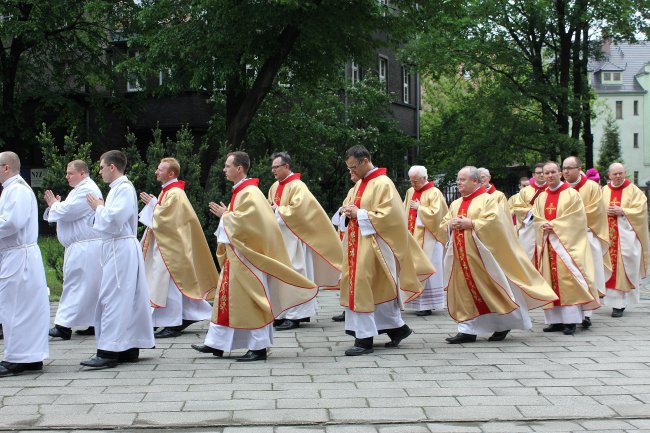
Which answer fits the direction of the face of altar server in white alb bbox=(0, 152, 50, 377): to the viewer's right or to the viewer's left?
to the viewer's left

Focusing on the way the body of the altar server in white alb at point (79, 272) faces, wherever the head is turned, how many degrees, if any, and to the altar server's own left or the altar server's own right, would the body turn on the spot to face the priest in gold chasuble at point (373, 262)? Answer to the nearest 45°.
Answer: approximately 135° to the altar server's own left

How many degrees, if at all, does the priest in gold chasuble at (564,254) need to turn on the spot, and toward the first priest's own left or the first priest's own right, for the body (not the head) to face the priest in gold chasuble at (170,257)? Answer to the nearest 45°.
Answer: approximately 45° to the first priest's own right

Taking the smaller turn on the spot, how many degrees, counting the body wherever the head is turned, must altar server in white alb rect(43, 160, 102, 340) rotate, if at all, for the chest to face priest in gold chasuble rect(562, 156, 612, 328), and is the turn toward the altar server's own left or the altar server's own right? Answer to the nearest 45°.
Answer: approximately 180°

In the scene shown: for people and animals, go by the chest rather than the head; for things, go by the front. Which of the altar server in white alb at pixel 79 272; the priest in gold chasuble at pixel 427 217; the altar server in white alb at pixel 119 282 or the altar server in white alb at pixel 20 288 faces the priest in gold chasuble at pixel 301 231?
the priest in gold chasuble at pixel 427 217

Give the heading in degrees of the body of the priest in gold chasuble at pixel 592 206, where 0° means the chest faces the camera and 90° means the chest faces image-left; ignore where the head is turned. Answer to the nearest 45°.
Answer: approximately 45°

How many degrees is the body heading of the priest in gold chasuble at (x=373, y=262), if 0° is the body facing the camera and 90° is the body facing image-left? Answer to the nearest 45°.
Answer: approximately 45°

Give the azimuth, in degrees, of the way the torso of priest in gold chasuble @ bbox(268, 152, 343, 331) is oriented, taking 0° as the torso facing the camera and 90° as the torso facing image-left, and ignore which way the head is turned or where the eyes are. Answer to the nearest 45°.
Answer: approximately 45°

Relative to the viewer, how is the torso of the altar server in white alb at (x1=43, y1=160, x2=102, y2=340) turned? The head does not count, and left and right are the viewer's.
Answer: facing to the left of the viewer

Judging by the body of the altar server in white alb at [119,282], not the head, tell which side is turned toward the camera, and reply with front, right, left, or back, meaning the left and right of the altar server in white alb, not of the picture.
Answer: left

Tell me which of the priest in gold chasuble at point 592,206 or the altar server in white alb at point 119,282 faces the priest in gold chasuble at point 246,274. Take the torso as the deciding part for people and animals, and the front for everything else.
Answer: the priest in gold chasuble at point 592,206

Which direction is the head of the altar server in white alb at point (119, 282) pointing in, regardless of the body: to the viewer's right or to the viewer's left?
to the viewer's left

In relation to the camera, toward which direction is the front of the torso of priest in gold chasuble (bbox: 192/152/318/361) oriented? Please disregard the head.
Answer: to the viewer's left

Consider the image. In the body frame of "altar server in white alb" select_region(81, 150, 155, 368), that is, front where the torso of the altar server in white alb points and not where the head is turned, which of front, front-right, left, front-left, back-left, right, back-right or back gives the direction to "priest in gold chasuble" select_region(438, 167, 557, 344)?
back

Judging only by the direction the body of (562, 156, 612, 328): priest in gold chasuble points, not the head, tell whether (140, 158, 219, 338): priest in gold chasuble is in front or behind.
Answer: in front

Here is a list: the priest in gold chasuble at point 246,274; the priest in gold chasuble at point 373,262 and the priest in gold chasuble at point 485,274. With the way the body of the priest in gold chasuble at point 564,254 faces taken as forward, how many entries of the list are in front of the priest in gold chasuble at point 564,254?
3

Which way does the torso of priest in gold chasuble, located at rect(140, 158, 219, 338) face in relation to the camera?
to the viewer's left
